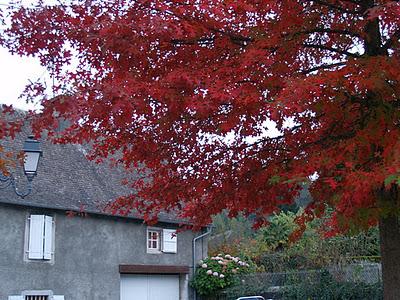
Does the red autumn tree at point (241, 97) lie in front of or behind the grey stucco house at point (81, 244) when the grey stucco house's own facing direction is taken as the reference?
in front

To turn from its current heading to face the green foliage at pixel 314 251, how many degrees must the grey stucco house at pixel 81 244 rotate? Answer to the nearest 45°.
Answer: approximately 90° to its left

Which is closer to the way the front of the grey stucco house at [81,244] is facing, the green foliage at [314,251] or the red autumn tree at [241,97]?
the red autumn tree

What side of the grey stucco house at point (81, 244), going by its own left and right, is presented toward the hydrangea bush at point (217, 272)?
left

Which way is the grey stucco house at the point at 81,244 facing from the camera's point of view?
toward the camera

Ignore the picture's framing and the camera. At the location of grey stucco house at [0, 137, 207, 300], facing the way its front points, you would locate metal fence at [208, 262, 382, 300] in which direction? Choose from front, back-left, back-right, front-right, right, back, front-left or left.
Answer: left

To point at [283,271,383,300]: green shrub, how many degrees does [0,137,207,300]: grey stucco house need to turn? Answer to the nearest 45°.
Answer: approximately 90° to its left

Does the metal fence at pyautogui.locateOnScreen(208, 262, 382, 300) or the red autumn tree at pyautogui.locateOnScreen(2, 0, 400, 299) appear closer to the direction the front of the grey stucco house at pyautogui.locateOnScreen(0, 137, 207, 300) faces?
the red autumn tree
